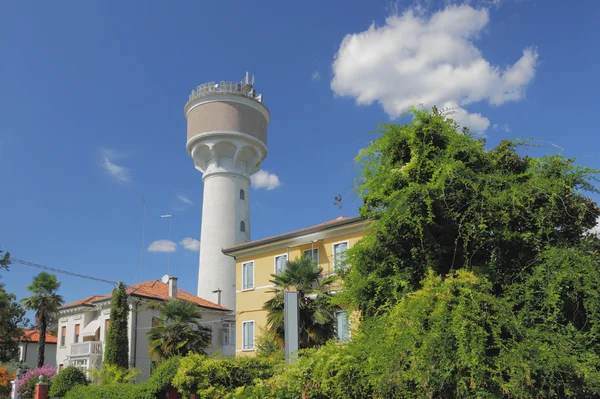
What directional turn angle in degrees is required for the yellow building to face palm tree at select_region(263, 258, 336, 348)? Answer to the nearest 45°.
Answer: approximately 45° to its left

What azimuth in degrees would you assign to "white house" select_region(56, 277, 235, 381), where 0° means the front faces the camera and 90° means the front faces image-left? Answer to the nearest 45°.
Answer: approximately 45°

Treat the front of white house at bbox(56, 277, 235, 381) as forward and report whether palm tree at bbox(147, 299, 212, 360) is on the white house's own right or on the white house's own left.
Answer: on the white house's own left

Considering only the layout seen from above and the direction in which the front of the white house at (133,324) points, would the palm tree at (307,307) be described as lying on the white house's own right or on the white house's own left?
on the white house's own left

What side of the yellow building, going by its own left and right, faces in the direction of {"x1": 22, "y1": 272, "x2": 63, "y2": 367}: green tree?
right

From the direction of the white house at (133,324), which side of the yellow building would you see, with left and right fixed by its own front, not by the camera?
right

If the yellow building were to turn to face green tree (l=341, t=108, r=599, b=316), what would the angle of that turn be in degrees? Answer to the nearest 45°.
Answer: approximately 45° to its left

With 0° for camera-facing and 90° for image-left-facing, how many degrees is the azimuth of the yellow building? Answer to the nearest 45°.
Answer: approximately 45°
